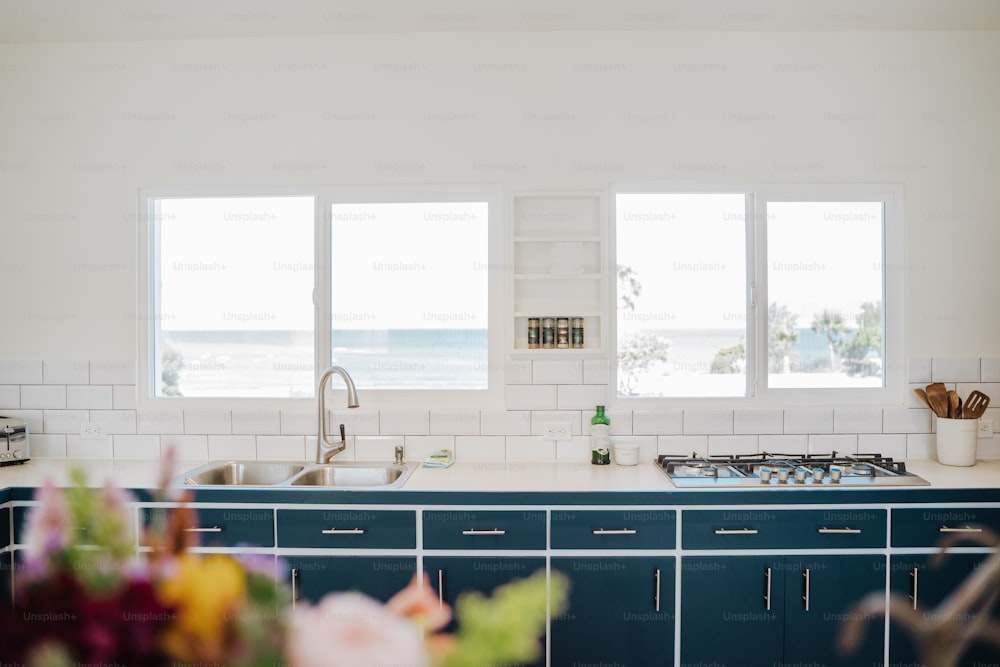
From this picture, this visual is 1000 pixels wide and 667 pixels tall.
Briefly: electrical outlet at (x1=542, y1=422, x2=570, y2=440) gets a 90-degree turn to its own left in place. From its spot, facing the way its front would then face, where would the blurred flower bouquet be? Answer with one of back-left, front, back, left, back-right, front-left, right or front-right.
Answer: right

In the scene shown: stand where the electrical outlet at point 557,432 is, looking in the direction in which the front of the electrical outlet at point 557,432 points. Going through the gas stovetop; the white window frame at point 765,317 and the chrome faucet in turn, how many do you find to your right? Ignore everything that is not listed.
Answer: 1

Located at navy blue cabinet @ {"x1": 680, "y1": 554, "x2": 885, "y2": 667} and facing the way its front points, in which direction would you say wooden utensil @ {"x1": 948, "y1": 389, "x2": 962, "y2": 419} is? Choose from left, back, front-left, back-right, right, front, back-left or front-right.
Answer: back-left

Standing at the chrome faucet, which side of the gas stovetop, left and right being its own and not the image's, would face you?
right

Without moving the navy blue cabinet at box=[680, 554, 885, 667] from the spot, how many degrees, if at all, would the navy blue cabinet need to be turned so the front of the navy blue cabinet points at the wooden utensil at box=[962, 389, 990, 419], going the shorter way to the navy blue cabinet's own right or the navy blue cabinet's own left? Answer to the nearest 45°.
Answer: approximately 135° to the navy blue cabinet's own left

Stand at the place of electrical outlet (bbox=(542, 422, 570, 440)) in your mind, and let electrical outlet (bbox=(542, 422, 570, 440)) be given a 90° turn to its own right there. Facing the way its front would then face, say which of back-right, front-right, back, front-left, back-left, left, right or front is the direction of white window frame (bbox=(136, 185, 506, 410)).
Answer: front

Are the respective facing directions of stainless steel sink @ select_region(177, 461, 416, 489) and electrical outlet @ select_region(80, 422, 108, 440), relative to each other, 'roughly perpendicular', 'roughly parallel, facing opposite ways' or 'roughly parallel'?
roughly parallel

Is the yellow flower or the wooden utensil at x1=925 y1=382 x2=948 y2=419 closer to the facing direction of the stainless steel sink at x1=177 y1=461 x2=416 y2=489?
the yellow flower

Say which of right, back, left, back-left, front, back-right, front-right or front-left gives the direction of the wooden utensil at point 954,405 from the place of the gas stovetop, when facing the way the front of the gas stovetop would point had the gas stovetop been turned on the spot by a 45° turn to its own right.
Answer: back

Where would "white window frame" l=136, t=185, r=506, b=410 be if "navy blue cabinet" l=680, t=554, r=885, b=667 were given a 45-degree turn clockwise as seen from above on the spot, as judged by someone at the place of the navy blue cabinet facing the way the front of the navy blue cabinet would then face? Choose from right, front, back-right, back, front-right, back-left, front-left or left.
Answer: front-right

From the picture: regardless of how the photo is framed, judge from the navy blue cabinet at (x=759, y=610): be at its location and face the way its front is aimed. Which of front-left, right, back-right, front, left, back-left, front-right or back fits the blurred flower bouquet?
front

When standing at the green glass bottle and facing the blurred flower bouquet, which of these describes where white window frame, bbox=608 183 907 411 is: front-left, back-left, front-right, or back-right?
back-left

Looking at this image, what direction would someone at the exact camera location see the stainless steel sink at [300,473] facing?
facing the viewer

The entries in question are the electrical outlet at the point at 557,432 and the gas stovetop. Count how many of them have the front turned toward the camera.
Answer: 2

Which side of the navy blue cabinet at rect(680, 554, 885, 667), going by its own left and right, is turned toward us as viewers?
front

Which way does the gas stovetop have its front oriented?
toward the camera

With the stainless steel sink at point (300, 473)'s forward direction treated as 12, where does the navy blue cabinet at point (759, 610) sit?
The navy blue cabinet is roughly at 10 o'clock from the stainless steel sink.

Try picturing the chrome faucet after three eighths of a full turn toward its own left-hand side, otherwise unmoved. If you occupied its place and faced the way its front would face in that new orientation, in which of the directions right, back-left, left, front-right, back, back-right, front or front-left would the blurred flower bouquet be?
back
